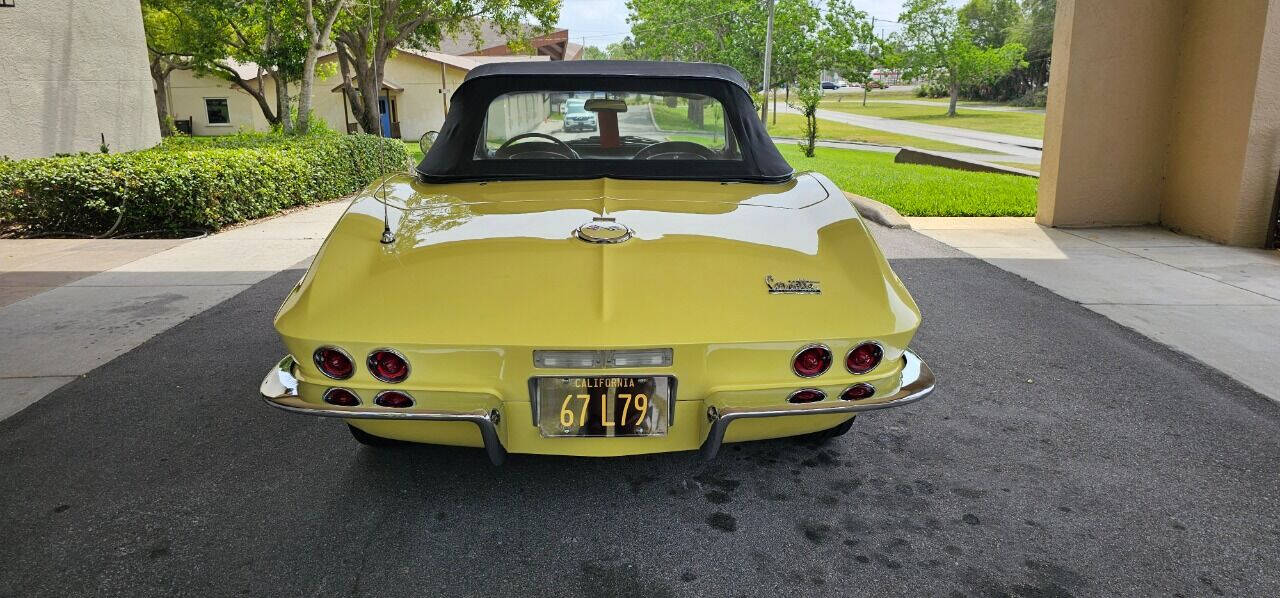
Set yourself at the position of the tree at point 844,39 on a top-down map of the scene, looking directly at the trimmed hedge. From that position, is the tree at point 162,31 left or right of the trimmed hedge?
right

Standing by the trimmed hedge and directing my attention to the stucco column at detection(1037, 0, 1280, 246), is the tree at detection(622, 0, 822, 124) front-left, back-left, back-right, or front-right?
front-left

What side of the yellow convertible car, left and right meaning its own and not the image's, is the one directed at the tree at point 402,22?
front

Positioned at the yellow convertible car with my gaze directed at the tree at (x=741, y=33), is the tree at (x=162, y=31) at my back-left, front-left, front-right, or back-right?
front-left

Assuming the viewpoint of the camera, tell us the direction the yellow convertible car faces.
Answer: facing away from the viewer

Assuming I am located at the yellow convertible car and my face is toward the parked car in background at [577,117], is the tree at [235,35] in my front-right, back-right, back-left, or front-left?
front-left

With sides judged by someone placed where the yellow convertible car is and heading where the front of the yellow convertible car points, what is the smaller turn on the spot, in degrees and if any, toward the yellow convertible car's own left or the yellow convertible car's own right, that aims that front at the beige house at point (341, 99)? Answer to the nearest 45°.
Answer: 0° — it already faces it

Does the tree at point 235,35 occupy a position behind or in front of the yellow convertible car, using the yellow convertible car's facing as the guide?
in front

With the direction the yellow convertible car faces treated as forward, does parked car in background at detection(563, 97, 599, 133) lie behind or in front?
in front

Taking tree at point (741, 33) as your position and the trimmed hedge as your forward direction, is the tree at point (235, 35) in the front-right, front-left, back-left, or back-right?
front-right

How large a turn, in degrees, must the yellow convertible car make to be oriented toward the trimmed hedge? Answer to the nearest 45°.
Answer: approximately 45° to its left

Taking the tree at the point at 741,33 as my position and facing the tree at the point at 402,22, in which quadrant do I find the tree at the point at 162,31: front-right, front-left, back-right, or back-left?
front-right

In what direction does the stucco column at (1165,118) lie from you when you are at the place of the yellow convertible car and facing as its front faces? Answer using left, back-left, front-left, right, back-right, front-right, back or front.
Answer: front-right

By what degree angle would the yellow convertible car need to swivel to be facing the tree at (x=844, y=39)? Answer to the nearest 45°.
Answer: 0° — it already faces it

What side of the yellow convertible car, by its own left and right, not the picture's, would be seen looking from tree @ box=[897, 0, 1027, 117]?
front

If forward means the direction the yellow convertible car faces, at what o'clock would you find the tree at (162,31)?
The tree is roughly at 11 o'clock from the yellow convertible car.
